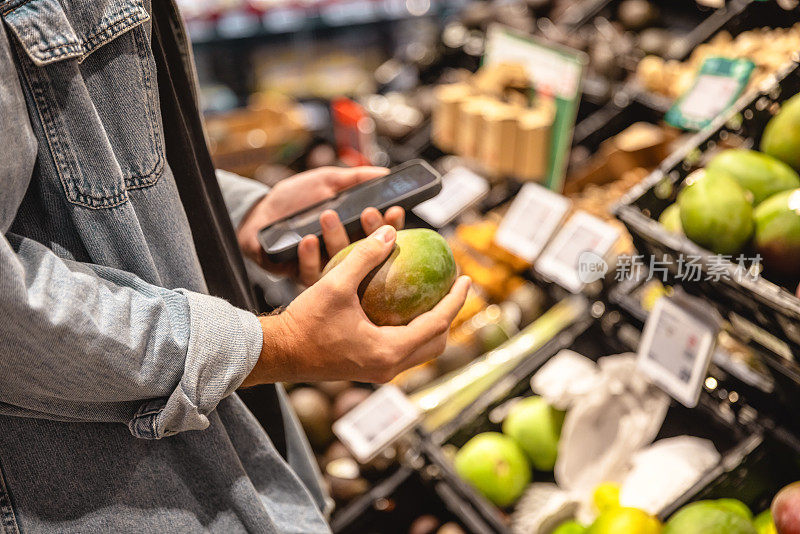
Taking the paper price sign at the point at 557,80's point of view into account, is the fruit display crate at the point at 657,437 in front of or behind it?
in front

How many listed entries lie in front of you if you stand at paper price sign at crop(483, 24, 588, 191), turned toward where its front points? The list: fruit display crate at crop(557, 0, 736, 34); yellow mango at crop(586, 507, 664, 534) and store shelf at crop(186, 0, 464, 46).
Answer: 1

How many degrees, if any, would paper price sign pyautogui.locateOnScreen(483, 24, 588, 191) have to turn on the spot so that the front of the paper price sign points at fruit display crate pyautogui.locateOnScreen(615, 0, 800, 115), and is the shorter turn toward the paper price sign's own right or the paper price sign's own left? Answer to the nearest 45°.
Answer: approximately 135° to the paper price sign's own left

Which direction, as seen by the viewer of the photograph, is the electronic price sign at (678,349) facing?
facing the viewer and to the left of the viewer

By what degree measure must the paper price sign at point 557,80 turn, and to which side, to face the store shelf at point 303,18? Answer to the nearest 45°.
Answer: approximately 135° to its right

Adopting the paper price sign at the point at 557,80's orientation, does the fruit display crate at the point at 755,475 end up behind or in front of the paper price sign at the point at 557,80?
in front

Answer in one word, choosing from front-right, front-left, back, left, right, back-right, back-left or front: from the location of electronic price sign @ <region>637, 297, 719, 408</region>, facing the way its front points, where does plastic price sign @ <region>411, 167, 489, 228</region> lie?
right

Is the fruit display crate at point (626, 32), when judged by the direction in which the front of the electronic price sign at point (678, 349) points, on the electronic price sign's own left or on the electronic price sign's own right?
on the electronic price sign's own right

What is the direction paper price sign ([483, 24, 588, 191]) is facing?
toward the camera

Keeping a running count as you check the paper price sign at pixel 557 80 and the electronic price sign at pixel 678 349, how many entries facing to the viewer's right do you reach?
0

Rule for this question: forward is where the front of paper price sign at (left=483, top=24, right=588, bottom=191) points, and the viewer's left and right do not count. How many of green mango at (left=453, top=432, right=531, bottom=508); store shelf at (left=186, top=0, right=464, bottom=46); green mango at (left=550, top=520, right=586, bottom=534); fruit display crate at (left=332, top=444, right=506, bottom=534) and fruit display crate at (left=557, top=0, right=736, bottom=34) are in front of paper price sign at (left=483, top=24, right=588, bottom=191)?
3

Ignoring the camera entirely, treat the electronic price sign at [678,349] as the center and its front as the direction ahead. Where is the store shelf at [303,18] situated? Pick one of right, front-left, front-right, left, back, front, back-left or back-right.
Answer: right
